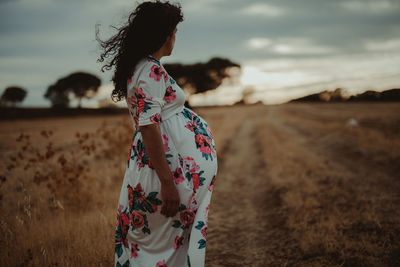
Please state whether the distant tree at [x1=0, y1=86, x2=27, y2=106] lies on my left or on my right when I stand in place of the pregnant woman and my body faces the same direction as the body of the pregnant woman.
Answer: on my left

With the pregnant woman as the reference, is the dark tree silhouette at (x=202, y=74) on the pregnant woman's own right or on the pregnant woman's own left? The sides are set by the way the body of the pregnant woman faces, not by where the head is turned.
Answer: on the pregnant woman's own left

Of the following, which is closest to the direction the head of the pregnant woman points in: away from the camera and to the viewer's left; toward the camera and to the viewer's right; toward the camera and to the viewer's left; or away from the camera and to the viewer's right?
away from the camera and to the viewer's right

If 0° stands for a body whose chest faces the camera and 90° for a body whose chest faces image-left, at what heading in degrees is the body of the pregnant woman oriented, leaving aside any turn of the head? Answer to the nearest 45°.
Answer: approximately 270°

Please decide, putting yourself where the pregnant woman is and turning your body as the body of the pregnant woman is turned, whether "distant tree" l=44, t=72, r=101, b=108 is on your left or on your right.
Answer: on your left
